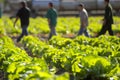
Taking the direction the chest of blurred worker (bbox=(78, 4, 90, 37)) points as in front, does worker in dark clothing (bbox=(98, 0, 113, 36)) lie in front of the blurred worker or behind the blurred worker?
behind

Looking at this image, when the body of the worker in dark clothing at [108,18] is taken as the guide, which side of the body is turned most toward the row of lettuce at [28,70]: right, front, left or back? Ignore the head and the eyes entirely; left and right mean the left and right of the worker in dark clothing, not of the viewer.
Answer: left

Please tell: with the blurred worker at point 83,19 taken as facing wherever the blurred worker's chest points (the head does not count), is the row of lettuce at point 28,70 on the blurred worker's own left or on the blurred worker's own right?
on the blurred worker's own left

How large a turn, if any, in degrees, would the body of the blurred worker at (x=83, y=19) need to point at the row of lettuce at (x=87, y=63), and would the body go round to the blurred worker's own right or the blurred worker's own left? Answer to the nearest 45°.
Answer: approximately 90° to the blurred worker's own left

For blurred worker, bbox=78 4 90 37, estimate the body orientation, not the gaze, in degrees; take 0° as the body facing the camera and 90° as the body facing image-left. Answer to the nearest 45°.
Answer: approximately 90°

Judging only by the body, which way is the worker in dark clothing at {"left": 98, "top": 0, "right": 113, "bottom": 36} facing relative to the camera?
to the viewer's left

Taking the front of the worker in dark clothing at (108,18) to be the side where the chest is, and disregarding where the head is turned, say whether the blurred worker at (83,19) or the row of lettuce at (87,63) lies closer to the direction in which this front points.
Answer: the blurred worker

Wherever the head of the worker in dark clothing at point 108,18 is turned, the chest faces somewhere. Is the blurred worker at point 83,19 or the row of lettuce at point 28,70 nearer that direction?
the blurred worker
